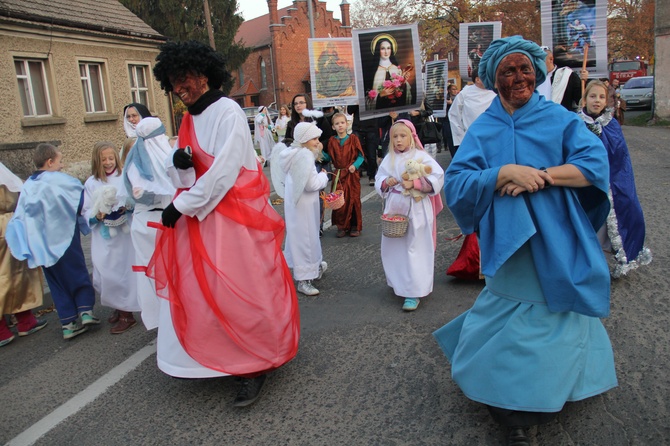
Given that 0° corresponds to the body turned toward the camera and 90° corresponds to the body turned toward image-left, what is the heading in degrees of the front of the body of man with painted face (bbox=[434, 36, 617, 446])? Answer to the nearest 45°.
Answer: approximately 0°

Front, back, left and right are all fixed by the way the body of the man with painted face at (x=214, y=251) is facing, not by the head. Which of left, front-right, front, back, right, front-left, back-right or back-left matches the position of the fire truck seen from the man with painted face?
back

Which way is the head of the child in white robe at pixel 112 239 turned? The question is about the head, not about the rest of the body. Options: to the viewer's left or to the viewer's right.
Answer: to the viewer's right

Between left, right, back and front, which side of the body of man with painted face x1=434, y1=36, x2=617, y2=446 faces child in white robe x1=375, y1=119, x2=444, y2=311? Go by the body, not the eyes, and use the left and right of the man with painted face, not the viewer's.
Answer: back

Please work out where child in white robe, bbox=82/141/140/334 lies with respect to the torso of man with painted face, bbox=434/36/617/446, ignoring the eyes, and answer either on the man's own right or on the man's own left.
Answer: on the man's own right

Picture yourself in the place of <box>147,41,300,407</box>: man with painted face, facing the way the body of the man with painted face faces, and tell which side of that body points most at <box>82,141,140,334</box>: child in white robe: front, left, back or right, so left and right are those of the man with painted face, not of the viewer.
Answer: right

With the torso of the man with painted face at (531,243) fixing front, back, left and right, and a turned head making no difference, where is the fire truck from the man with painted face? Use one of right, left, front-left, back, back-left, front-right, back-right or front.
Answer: back

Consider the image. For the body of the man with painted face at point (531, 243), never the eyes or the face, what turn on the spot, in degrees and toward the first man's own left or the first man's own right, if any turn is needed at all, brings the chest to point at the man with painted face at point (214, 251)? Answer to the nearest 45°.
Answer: approximately 90° to the first man's own right
